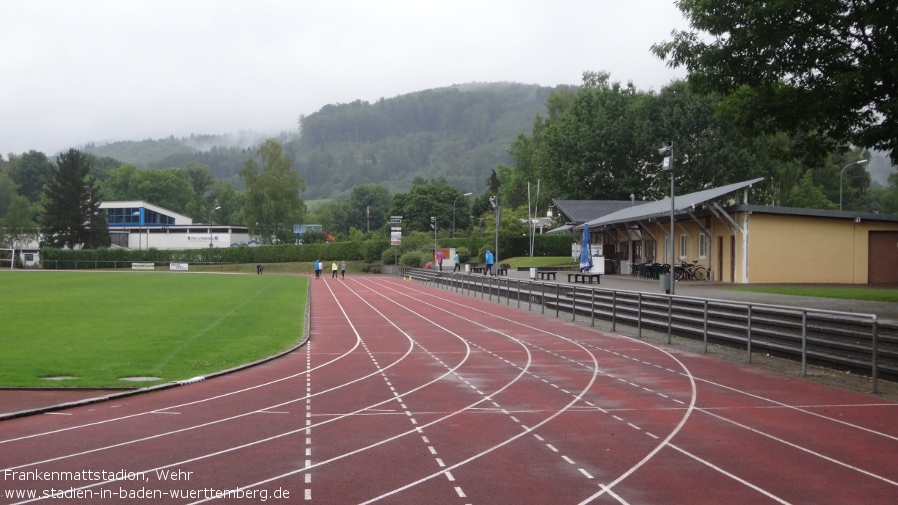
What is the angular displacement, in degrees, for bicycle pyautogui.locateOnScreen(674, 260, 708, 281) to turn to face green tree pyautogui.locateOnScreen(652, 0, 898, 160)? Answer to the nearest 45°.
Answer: approximately 90° to its left
